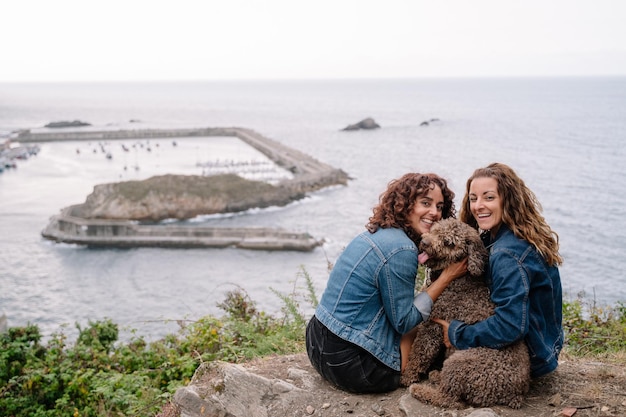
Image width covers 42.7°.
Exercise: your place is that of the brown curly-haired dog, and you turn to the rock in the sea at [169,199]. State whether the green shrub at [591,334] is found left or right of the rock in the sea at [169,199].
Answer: right

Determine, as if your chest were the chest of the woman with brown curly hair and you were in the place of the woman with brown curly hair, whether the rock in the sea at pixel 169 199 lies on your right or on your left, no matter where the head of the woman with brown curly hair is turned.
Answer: on your left

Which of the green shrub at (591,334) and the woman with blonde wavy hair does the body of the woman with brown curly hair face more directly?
the green shrub

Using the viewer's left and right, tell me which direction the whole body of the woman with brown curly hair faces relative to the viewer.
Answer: facing away from the viewer and to the right of the viewer

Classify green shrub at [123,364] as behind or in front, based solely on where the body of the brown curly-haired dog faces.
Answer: in front

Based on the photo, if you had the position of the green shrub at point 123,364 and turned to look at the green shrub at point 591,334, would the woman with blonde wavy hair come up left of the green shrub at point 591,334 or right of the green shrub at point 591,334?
right

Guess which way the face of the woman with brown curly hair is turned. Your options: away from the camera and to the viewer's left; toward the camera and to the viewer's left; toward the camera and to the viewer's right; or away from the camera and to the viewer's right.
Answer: toward the camera and to the viewer's right
